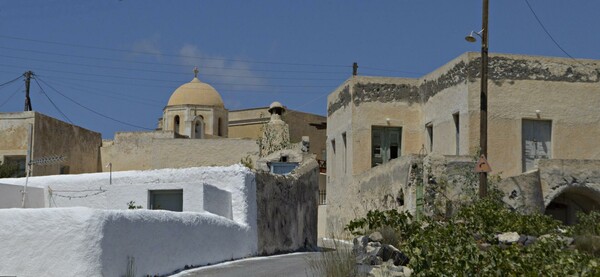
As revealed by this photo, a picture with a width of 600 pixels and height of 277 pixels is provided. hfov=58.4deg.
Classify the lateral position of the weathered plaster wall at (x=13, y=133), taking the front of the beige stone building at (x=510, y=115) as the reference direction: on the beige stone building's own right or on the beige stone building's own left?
on the beige stone building's own right

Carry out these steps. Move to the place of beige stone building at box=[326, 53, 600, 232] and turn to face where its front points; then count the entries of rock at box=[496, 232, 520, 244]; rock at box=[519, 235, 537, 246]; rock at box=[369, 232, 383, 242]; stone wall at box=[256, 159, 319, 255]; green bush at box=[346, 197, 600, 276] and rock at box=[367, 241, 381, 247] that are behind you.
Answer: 0

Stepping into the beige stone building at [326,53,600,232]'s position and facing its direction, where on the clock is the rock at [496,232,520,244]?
The rock is roughly at 12 o'clock from the beige stone building.

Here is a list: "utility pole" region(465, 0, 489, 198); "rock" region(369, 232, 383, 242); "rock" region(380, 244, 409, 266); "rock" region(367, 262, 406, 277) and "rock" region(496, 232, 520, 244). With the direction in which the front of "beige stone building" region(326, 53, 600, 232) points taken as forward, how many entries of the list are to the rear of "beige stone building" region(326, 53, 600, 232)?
0

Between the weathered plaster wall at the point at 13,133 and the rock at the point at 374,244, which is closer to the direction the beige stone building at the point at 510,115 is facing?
the rock

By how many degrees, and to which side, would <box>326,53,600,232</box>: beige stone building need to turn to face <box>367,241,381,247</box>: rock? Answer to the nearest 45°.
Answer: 0° — it already faces it

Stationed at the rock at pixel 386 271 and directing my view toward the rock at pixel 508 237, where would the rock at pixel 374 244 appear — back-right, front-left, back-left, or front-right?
front-left

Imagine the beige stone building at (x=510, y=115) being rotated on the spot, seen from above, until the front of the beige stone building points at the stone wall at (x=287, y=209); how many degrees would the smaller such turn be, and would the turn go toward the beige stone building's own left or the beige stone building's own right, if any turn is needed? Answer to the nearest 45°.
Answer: approximately 45° to the beige stone building's own right

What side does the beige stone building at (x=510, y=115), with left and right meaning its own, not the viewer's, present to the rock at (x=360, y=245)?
front

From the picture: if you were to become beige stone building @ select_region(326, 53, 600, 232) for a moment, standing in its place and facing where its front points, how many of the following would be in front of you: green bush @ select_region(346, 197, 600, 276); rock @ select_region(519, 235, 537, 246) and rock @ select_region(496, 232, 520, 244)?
3

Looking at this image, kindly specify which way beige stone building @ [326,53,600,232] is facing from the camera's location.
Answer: facing the viewer

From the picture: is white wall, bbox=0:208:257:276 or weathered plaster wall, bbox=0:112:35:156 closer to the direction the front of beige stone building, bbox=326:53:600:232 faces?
the white wall

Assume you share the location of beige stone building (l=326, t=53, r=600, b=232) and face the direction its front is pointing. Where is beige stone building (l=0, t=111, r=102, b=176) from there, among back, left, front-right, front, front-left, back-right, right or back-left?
right

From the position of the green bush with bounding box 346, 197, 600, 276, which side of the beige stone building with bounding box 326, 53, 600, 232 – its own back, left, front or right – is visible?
front

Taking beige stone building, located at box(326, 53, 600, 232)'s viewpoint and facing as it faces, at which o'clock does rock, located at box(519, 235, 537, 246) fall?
The rock is roughly at 12 o'clock from the beige stone building.

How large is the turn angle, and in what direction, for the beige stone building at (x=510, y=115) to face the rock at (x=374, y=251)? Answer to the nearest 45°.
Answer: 0° — it already faces it

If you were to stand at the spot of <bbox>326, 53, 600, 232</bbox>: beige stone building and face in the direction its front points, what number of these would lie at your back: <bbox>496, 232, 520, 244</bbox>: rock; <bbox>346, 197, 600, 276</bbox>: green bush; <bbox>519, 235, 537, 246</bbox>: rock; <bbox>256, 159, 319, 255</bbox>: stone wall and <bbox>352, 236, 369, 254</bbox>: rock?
0
